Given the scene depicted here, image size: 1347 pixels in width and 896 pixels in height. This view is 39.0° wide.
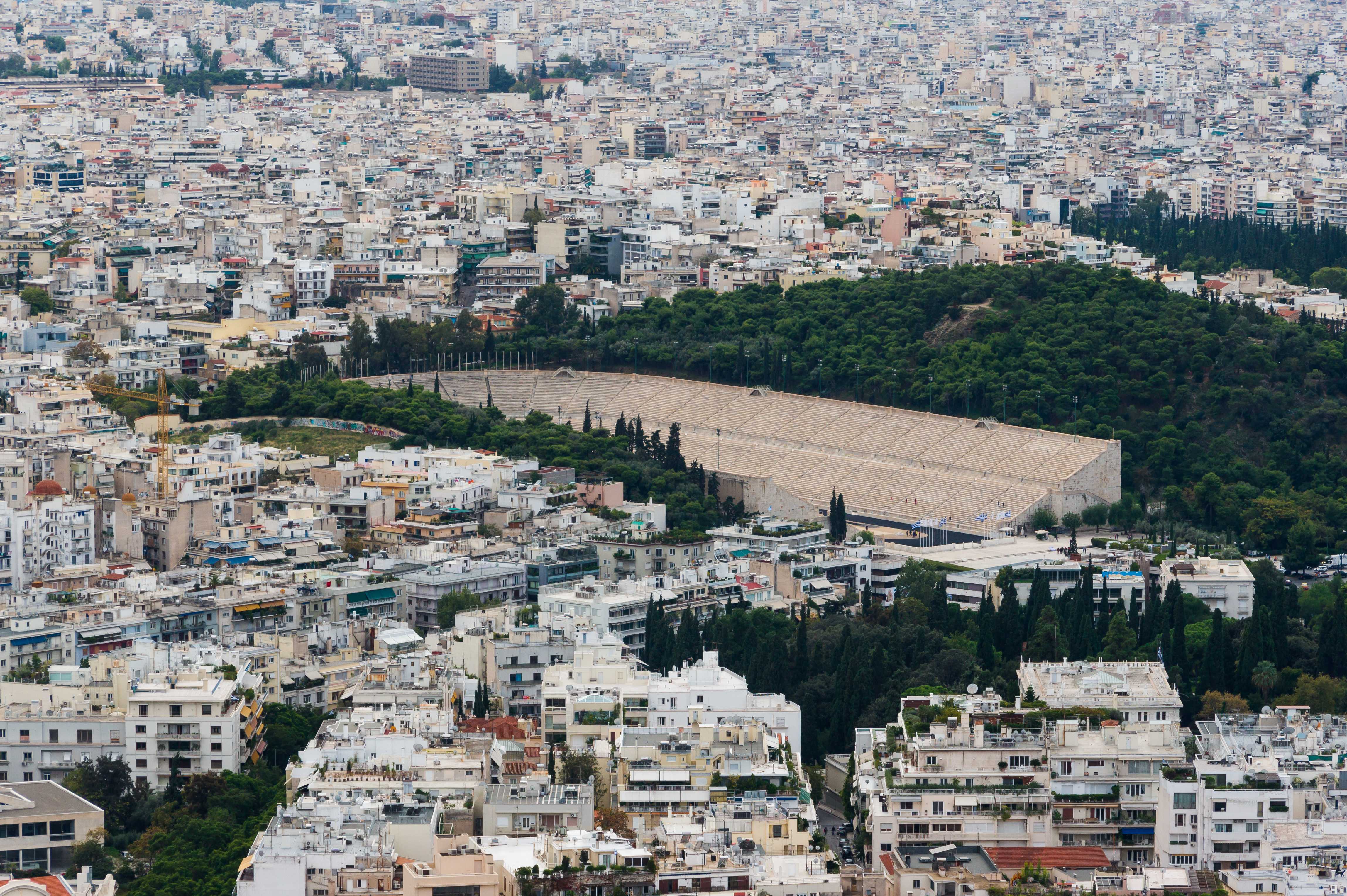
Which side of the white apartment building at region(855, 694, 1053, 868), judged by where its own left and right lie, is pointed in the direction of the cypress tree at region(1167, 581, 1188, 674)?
back

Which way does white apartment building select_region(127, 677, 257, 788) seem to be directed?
toward the camera

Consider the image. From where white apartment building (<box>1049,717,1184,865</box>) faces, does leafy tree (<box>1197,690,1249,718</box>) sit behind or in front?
behind

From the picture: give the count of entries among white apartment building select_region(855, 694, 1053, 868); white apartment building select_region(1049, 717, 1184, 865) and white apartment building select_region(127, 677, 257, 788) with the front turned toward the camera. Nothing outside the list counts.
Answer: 3

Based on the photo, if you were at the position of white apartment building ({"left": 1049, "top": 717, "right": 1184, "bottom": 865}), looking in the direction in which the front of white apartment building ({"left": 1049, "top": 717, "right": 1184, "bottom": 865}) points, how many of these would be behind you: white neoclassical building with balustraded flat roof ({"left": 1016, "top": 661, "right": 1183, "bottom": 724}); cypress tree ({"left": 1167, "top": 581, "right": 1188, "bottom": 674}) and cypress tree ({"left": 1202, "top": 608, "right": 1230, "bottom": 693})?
3

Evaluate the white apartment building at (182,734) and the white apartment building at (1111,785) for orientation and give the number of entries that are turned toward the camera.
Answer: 2

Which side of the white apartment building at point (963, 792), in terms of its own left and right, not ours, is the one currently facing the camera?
front

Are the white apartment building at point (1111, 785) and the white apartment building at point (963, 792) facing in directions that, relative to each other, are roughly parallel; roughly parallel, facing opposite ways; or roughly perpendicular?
roughly parallel

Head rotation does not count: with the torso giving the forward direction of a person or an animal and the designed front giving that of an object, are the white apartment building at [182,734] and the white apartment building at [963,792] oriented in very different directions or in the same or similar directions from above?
same or similar directions

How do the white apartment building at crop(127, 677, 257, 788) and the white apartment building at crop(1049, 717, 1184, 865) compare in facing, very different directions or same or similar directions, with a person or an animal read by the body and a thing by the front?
same or similar directions

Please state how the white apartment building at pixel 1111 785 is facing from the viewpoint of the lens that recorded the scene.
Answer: facing the viewer

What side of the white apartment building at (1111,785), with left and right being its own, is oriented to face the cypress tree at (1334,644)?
back
